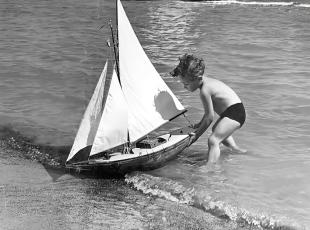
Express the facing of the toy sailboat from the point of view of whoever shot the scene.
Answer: facing the viewer and to the left of the viewer

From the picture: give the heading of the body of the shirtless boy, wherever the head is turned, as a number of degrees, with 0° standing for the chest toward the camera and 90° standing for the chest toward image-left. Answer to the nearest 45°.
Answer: approximately 90°

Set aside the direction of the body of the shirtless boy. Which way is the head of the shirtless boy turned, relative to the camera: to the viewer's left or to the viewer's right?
to the viewer's left
